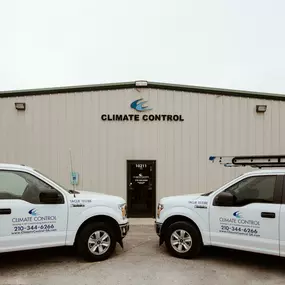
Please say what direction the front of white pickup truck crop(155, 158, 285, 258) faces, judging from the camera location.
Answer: facing to the left of the viewer

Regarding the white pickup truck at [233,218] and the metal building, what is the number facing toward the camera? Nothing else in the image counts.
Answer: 1

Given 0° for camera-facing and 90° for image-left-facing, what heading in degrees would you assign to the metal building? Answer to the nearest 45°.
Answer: approximately 0°

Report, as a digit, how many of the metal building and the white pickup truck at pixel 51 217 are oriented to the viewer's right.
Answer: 1

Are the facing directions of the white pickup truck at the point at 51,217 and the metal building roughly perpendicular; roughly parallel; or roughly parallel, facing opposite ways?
roughly perpendicular

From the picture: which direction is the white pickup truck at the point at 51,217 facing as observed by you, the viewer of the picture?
facing to the right of the viewer

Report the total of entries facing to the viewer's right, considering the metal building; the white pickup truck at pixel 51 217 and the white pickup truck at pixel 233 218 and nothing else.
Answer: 1

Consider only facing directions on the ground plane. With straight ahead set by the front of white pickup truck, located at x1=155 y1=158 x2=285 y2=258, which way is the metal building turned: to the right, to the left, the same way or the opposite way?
to the left

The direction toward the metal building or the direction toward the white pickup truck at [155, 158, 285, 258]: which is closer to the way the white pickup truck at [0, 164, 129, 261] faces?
the white pickup truck

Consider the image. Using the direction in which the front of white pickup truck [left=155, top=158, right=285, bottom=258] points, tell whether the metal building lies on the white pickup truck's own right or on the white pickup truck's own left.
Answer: on the white pickup truck's own right

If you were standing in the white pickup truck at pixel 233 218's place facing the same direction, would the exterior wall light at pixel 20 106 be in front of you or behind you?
in front

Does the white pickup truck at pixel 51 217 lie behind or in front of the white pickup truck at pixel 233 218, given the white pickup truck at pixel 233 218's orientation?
in front
